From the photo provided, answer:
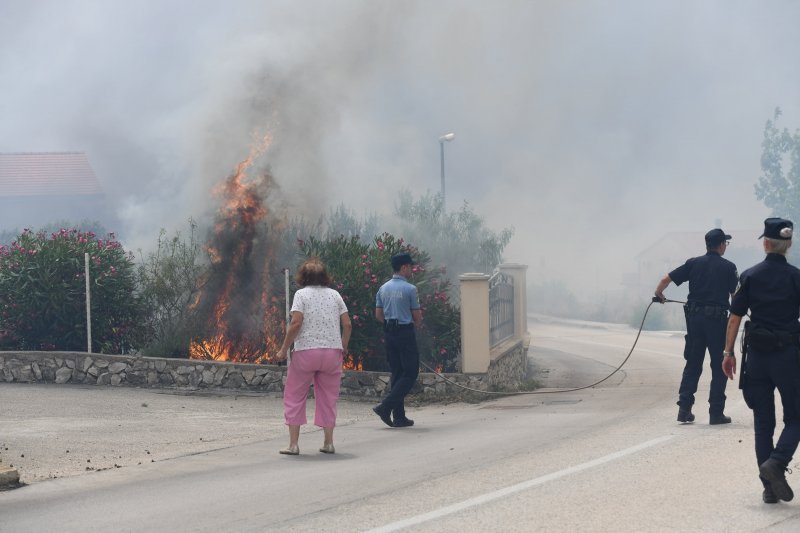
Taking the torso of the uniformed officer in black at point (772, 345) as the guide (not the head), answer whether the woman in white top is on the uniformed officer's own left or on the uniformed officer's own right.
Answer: on the uniformed officer's own left

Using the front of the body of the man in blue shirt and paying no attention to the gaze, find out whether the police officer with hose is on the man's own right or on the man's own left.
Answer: on the man's own right

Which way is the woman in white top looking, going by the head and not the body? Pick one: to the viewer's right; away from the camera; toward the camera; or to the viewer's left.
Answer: away from the camera

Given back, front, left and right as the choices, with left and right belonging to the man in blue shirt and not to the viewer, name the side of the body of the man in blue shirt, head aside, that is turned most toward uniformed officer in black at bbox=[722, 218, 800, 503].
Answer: right

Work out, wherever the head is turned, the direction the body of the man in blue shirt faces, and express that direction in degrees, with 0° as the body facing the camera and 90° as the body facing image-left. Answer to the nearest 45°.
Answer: approximately 225°

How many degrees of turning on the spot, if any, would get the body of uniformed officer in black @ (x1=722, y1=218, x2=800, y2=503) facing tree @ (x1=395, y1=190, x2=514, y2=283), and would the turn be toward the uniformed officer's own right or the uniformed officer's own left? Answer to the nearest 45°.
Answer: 0° — they already face it

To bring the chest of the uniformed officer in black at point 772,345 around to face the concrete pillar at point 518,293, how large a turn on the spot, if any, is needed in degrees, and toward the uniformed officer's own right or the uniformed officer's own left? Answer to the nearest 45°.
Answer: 0° — they already face it

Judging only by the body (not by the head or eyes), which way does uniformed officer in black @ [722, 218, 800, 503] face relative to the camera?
away from the camera
